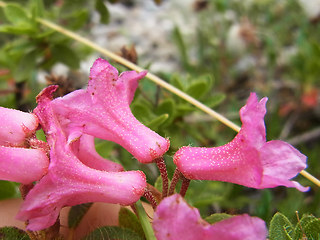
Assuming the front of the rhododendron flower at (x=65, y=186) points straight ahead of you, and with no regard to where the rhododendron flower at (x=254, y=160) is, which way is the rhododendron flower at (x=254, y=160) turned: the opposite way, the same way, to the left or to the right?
the opposite way

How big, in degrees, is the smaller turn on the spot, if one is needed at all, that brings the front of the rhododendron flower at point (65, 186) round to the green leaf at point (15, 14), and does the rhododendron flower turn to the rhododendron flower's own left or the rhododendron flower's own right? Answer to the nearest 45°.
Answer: approximately 90° to the rhododendron flower's own right

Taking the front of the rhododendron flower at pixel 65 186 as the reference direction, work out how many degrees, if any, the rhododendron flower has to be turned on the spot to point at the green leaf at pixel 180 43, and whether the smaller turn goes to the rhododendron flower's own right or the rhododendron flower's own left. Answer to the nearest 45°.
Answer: approximately 90° to the rhododendron flower's own right

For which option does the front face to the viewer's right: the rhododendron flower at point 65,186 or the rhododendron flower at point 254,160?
the rhododendron flower at point 254,160

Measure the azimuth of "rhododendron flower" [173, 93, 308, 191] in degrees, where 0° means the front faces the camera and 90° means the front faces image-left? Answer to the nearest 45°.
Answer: approximately 270°

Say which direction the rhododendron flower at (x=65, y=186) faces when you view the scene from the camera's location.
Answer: facing to the left of the viewer

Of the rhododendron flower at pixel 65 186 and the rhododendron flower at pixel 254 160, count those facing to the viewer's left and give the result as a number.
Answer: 1
